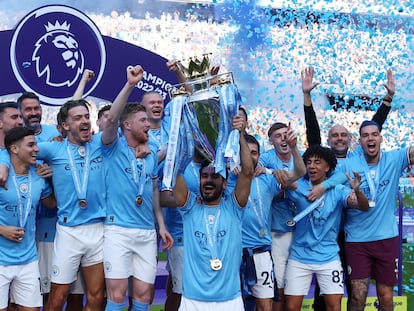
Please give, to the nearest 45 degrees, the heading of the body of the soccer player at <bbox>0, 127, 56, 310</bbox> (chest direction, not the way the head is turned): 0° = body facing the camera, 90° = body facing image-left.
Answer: approximately 315°
